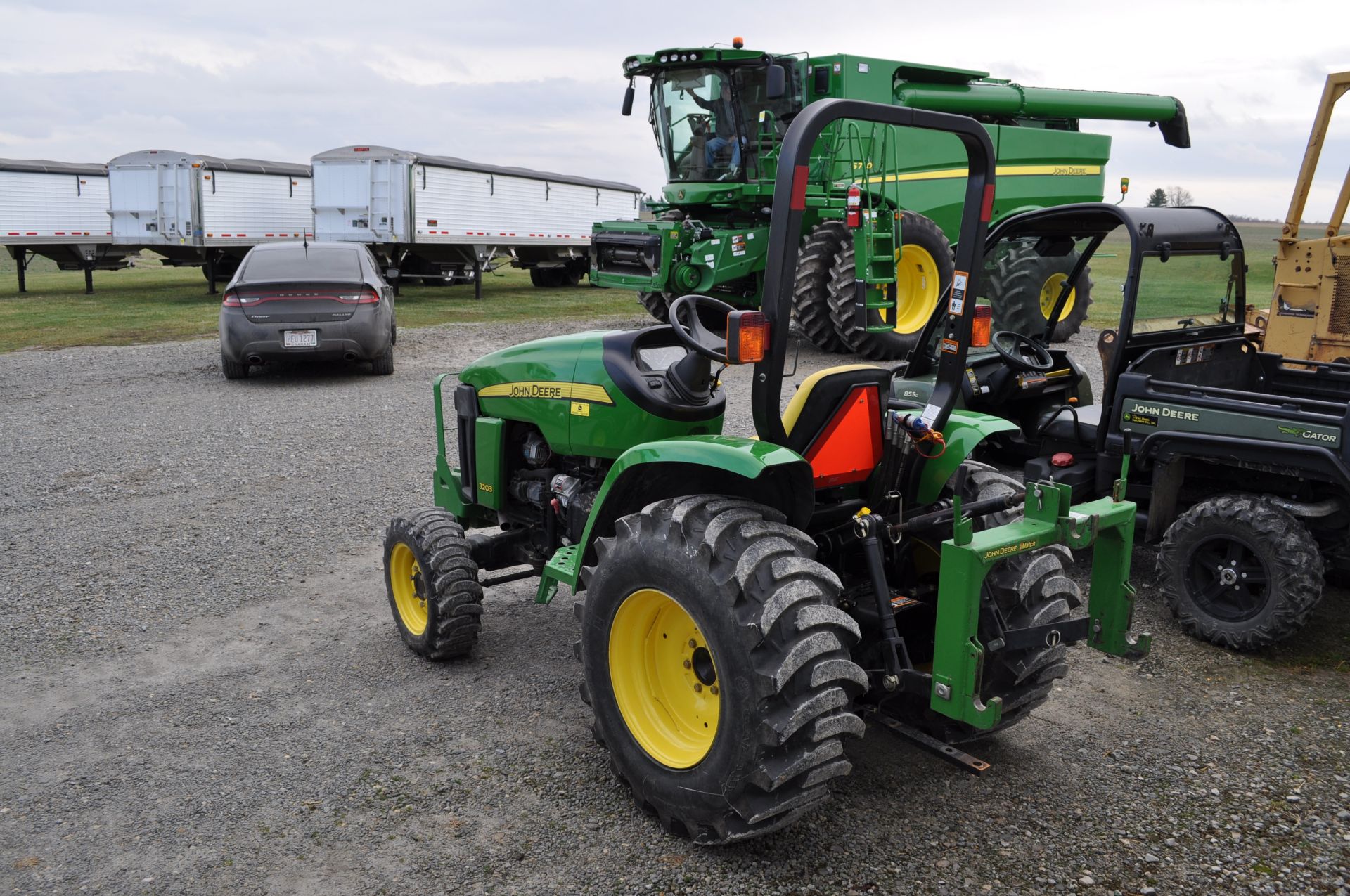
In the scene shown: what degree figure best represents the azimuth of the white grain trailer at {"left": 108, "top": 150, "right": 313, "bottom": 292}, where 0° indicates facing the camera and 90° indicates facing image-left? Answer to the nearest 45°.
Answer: approximately 45°

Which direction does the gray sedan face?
away from the camera

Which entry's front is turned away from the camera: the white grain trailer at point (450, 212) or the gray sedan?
the gray sedan

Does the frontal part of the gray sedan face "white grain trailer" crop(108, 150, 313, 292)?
yes

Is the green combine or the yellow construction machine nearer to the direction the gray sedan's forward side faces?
the green combine

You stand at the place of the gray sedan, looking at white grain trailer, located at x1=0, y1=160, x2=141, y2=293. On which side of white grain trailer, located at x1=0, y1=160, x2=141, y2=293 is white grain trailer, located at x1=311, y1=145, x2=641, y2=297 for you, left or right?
right

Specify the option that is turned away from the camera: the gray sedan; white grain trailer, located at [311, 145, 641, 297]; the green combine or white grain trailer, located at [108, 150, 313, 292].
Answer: the gray sedan

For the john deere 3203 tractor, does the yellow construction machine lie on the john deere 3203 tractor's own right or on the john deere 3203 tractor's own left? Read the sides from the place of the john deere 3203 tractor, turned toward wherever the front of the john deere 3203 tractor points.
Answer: on the john deere 3203 tractor's own right

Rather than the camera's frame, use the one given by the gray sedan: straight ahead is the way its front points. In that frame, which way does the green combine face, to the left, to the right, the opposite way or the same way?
to the left

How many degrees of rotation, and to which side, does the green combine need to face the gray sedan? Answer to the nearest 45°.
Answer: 0° — it already faces it

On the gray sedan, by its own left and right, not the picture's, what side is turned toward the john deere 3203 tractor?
back
